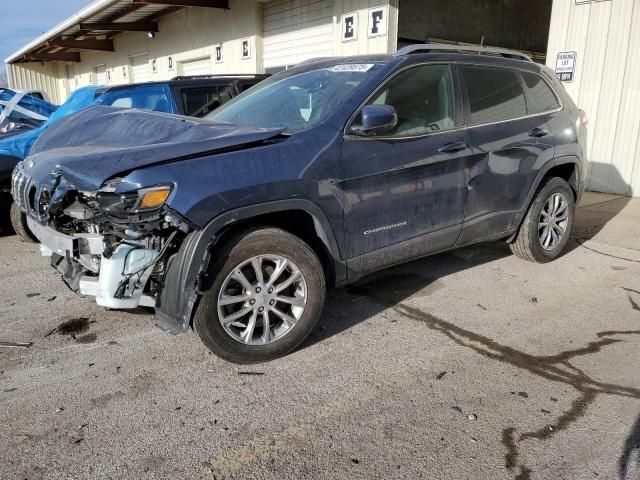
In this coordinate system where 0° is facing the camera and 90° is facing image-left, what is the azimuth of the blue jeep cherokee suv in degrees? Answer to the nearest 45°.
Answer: approximately 45°

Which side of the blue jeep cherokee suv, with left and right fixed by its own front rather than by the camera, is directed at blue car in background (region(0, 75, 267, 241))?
right

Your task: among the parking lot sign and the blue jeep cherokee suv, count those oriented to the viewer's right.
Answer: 0

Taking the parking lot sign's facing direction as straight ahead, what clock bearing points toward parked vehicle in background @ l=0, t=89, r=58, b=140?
The parked vehicle in background is roughly at 2 o'clock from the parking lot sign.

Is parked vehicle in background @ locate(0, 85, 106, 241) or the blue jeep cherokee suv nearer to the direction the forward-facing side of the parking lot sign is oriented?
the blue jeep cherokee suv

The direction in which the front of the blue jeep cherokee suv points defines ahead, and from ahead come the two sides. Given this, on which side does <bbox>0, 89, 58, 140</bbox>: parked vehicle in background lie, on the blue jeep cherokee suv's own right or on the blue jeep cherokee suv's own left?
on the blue jeep cherokee suv's own right

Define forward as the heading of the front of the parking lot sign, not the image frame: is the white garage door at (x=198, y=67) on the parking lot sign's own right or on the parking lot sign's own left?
on the parking lot sign's own right

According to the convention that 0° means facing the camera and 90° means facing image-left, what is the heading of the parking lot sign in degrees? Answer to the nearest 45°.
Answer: approximately 0°

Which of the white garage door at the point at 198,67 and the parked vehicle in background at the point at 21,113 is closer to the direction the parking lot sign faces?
the parked vehicle in background

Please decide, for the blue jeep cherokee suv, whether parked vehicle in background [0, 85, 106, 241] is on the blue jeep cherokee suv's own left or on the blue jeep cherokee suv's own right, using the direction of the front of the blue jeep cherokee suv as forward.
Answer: on the blue jeep cherokee suv's own right

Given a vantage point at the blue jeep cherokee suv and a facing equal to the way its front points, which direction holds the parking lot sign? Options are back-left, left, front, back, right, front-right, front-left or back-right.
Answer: back
